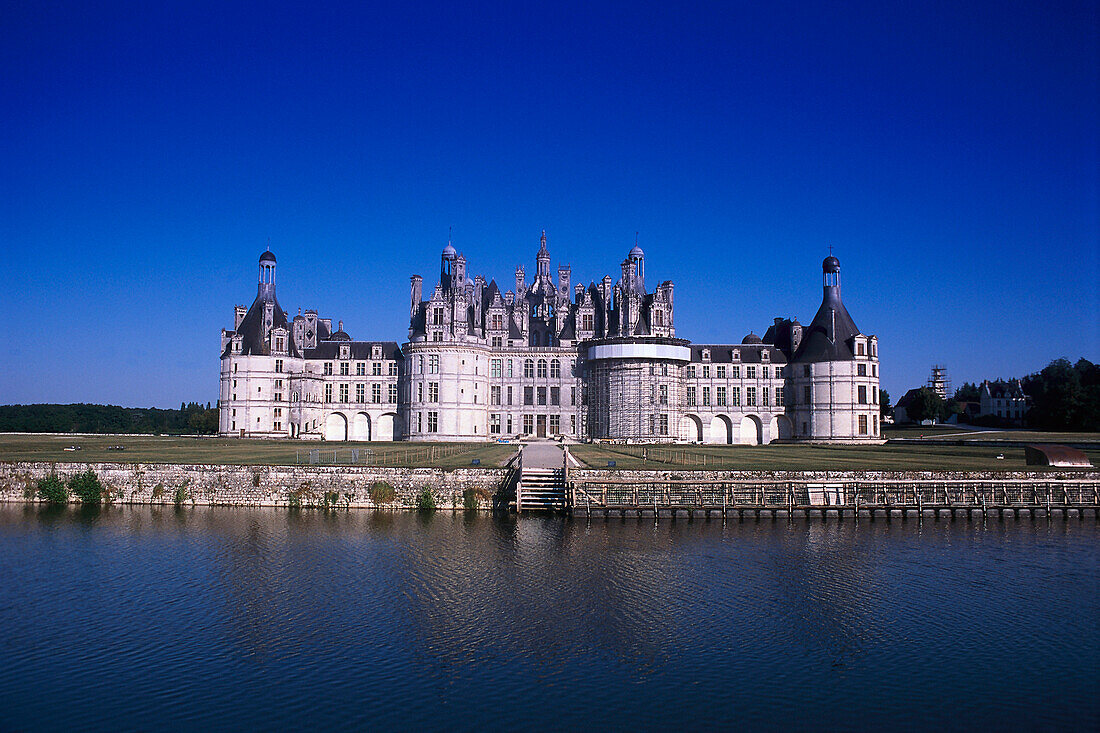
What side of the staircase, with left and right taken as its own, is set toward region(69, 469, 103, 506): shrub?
right

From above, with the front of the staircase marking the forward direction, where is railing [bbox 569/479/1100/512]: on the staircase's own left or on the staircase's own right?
on the staircase's own left

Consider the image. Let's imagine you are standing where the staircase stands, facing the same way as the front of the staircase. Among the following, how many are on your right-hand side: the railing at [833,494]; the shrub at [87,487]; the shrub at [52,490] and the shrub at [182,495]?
3

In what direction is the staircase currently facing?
toward the camera

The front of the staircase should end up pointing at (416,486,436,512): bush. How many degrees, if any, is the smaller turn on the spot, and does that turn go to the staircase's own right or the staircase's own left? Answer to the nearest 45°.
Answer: approximately 90° to the staircase's own right

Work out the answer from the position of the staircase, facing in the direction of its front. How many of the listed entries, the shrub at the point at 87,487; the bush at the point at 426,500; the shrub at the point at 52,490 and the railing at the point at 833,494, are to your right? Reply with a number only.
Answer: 3

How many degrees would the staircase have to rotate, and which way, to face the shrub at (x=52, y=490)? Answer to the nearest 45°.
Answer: approximately 90° to its right

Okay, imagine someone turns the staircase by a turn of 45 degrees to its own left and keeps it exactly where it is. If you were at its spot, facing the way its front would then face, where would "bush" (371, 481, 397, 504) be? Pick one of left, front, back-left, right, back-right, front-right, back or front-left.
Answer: back-right

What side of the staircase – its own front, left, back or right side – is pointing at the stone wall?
right

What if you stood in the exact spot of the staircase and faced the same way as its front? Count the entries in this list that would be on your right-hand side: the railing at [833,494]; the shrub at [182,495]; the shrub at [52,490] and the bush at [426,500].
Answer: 3

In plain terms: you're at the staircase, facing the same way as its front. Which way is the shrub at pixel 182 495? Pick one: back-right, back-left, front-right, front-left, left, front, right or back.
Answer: right
